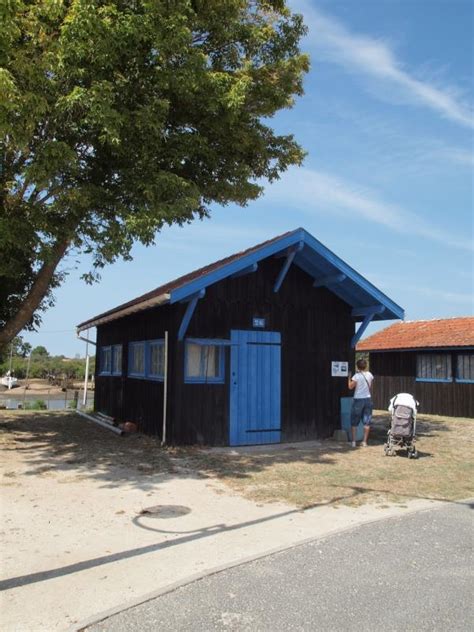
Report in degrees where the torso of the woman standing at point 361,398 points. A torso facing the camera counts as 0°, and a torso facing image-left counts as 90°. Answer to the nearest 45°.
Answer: approximately 180°

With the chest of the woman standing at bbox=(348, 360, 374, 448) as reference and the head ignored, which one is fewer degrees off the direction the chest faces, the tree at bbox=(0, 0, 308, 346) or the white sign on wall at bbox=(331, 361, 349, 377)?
the white sign on wall

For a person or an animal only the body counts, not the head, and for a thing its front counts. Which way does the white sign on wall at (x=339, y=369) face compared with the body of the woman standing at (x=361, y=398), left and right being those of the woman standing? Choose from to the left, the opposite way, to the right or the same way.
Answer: the opposite way

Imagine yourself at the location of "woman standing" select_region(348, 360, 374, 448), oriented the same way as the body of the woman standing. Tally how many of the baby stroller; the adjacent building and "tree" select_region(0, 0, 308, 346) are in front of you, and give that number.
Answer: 1

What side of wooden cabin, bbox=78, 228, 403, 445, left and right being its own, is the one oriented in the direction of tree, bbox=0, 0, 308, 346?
right

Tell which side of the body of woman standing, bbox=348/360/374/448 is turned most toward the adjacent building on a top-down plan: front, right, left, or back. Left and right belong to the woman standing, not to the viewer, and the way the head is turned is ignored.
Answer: front

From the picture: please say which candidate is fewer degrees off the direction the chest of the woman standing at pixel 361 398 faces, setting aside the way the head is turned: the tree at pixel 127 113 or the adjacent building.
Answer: the adjacent building

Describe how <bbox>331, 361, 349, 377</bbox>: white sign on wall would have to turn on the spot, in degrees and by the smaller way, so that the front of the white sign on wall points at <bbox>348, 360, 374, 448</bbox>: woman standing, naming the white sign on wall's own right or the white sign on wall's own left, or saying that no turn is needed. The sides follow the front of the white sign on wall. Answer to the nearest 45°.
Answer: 0° — it already faces them

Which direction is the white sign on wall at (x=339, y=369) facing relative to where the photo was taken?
toward the camera

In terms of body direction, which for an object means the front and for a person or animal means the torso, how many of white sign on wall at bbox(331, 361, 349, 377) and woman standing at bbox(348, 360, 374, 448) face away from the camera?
1

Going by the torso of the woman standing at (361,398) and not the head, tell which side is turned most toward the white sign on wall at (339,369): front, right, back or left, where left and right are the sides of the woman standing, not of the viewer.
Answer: front

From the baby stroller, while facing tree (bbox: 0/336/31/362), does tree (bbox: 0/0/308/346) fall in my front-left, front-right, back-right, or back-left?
front-left

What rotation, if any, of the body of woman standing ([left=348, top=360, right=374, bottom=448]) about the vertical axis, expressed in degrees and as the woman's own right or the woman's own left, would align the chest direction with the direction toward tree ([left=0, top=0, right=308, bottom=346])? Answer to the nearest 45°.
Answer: approximately 135° to the woman's own left
